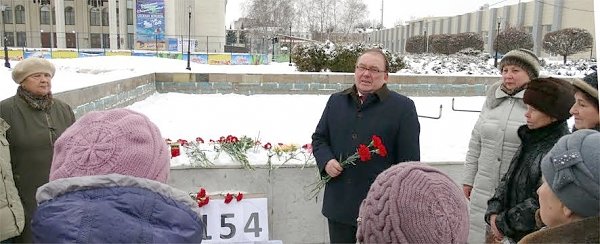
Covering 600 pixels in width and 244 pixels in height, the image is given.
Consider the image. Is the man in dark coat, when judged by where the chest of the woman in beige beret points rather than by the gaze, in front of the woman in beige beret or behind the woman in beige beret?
in front

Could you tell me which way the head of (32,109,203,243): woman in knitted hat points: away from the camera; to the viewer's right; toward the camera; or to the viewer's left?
away from the camera

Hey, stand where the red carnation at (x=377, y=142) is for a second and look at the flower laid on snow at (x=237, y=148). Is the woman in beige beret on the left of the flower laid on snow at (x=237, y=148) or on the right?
left

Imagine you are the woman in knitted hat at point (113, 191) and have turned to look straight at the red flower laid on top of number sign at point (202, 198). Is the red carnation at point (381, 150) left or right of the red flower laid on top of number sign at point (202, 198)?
right

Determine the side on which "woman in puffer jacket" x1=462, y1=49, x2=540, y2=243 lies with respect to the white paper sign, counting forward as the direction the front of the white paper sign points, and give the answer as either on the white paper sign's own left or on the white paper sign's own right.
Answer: on the white paper sign's own left

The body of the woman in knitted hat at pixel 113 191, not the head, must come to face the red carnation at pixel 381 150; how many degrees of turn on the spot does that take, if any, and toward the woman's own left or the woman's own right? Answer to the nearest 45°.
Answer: approximately 45° to the woman's own right

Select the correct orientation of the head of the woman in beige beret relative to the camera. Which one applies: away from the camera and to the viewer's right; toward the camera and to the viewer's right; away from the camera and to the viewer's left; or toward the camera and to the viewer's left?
toward the camera and to the viewer's right

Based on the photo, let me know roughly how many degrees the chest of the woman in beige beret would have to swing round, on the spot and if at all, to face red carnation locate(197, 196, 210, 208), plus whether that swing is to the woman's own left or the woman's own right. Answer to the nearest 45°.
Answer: approximately 45° to the woman's own left

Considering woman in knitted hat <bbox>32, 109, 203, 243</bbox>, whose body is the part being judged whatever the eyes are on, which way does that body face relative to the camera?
away from the camera

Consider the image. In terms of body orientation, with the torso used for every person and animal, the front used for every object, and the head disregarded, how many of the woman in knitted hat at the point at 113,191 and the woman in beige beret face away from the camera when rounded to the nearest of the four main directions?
1

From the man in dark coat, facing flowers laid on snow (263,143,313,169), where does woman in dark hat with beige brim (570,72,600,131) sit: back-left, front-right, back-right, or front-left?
back-right

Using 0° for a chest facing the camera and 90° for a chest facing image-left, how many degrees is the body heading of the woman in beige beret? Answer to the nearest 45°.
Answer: approximately 315°
